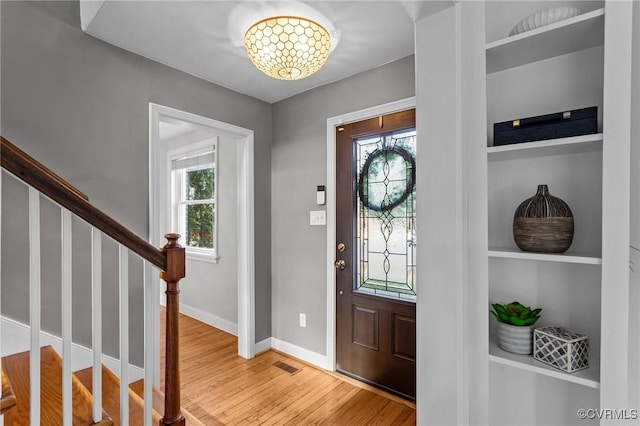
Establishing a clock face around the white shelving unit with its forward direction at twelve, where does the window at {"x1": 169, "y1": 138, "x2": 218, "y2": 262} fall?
The window is roughly at 2 o'clock from the white shelving unit.

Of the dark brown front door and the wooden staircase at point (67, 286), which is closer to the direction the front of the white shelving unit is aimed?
the wooden staircase

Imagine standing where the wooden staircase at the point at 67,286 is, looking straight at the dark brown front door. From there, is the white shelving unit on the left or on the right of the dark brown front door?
right

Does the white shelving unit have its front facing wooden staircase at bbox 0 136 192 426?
yes

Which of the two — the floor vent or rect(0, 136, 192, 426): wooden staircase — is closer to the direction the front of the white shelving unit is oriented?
the wooden staircase

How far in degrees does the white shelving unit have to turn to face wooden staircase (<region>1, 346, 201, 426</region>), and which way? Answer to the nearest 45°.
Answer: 0° — it already faces it

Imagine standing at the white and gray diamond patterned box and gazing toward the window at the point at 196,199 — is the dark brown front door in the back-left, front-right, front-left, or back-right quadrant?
front-right

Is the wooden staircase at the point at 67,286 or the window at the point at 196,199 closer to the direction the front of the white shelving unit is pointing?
the wooden staircase

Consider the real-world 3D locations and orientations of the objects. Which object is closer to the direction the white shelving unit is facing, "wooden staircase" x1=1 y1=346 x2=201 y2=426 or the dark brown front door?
the wooden staircase

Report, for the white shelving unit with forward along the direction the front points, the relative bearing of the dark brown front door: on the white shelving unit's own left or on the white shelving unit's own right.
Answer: on the white shelving unit's own right

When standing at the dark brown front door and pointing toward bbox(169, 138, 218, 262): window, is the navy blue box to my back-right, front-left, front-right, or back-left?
back-left

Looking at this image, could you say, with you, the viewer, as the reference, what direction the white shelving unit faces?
facing the viewer and to the left of the viewer
